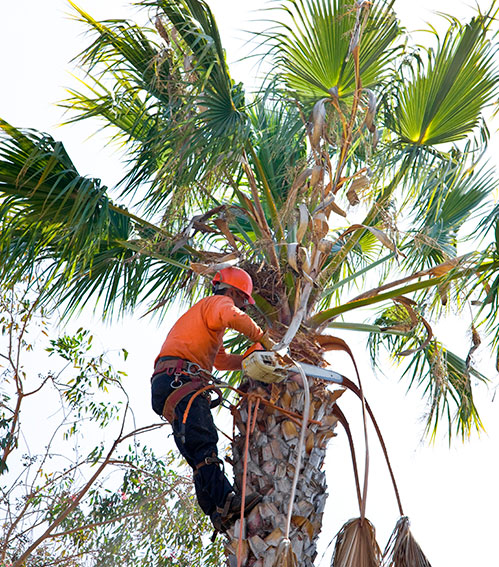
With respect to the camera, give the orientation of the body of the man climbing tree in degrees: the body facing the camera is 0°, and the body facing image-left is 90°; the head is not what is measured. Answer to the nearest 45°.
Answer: approximately 270°
